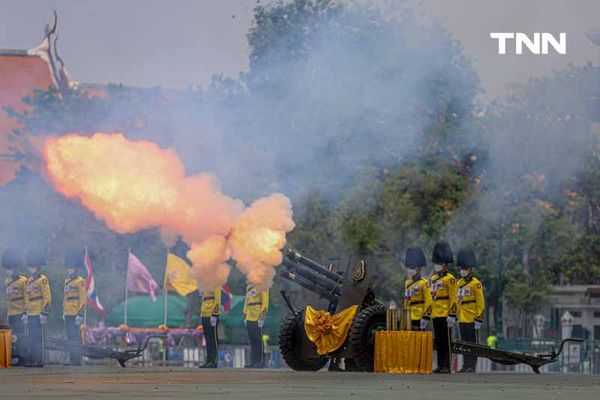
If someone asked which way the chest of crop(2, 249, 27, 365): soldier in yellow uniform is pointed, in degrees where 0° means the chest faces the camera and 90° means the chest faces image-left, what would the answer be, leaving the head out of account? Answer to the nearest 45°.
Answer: approximately 45°

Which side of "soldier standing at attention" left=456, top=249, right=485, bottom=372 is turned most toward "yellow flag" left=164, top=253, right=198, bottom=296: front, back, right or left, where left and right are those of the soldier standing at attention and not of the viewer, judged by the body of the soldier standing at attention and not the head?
right

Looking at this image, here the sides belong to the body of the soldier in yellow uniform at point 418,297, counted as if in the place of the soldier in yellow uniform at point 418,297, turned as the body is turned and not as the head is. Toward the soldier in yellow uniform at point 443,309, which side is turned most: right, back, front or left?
left

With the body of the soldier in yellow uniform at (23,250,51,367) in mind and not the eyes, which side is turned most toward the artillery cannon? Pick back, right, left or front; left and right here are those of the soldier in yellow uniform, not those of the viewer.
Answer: left

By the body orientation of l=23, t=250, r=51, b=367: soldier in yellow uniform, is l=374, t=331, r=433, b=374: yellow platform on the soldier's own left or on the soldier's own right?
on the soldier's own left

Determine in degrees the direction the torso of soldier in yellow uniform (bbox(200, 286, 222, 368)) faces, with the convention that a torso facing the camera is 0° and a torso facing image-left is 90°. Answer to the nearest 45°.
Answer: approximately 45°

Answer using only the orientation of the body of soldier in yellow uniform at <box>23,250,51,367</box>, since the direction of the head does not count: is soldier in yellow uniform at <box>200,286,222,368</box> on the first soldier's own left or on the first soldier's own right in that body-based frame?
on the first soldier's own left

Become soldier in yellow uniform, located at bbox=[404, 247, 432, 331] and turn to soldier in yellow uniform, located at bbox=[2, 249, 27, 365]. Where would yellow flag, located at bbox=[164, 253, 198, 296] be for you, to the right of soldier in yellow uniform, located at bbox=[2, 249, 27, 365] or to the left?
right

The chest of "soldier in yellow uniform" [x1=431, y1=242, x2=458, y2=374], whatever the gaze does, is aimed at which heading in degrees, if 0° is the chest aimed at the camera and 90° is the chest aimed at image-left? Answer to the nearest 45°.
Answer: approximately 45°
